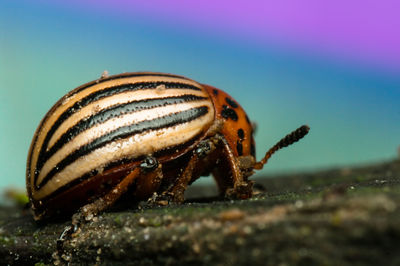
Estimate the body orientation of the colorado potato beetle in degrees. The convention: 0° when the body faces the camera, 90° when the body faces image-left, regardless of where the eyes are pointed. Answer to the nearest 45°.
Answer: approximately 270°
